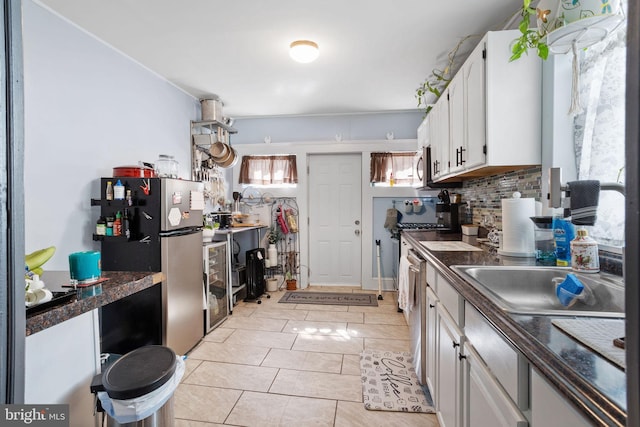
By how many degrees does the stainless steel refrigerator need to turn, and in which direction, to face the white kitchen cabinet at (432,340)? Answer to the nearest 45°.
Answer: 0° — it already faces it

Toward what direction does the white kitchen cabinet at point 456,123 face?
to the viewer's left

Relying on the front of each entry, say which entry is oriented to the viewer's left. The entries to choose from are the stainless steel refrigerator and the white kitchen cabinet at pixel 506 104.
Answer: the white kitchen cabinet

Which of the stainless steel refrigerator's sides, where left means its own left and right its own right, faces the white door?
left

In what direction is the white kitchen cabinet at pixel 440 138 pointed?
to the viewer's left

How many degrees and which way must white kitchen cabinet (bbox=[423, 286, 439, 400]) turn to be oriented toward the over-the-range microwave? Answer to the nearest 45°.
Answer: approximately 90° to its right

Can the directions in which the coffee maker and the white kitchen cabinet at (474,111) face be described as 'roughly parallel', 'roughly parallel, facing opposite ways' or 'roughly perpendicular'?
roughly parallel

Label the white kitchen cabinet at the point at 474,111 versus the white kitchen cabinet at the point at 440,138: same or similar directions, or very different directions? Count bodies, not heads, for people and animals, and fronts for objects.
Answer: same or similar directions

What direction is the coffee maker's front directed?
to the viewer's left

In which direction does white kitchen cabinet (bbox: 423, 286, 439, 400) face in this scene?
to the viewer's left
